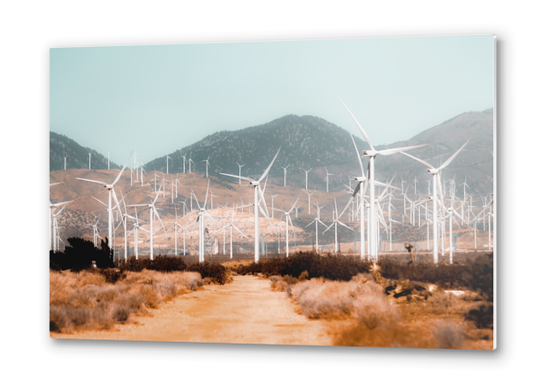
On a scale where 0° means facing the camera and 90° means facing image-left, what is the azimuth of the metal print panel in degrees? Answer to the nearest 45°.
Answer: approximately 0°
